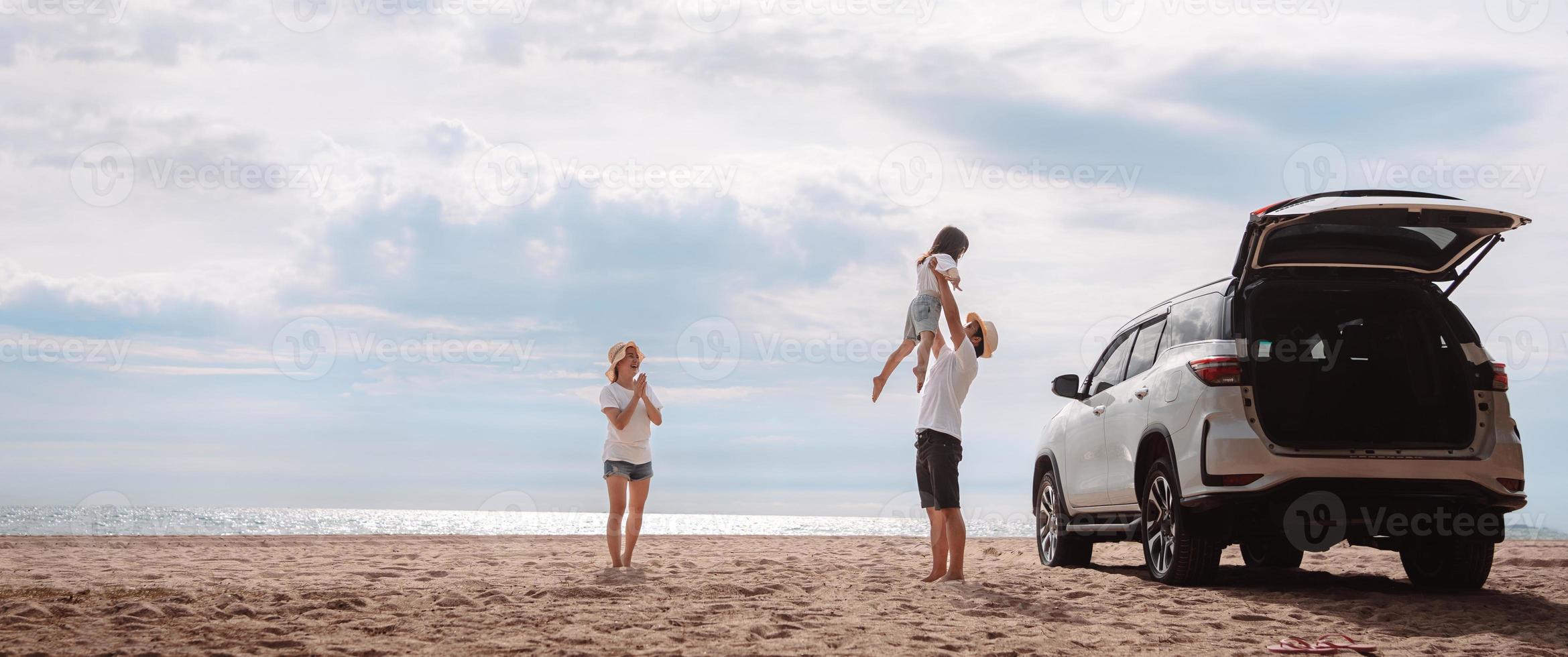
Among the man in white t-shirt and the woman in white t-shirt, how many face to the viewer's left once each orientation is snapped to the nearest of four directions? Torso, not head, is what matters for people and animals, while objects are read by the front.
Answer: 1

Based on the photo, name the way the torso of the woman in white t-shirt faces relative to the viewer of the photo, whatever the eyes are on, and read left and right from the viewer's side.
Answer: facing the viewer and to the right of the viewer

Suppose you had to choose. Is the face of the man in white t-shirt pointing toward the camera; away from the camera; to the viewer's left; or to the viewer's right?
to the viewer's left

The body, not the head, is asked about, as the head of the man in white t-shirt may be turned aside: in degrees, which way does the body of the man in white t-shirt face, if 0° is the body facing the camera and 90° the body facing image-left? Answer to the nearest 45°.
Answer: approximately 90°

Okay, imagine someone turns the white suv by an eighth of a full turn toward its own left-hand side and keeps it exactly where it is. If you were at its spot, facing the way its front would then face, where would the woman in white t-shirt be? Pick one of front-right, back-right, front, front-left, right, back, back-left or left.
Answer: front

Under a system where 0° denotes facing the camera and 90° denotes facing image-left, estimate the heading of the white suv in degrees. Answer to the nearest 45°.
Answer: approximately 135°

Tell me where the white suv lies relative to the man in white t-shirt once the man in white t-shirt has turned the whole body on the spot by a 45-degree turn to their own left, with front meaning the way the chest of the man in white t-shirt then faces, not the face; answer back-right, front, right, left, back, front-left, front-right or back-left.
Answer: back-left

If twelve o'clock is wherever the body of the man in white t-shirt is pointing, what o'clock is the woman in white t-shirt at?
The woman in white t-shirt is roughly at 1 o'clock from the man in white t-shirt.

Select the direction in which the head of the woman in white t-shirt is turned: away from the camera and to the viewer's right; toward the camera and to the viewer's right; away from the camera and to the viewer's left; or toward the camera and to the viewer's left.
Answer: toward the camera and to the viewer's right
